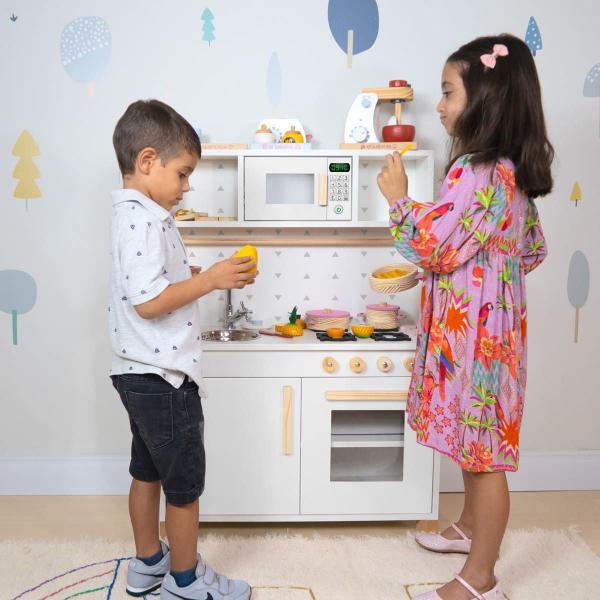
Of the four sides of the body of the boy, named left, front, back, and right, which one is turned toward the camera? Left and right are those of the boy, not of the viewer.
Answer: right

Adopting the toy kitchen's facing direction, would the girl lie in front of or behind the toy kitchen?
in front

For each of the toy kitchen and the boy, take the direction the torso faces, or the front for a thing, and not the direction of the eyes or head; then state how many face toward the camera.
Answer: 1

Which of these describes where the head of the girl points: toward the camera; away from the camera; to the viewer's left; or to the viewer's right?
to the viewer's left

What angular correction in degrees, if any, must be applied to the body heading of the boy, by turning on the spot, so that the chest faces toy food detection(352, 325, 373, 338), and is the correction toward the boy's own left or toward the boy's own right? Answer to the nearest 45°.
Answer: approximately 45° to the boy's own left

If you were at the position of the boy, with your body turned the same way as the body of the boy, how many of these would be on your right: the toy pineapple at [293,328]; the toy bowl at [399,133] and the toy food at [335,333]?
0

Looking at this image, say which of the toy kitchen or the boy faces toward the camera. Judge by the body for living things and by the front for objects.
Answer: the toy kitchen

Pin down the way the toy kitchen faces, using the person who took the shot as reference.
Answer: facing the viewer

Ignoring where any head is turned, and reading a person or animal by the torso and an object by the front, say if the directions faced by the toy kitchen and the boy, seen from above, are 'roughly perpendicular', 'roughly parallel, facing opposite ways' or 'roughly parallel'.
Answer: roughly perpendicular

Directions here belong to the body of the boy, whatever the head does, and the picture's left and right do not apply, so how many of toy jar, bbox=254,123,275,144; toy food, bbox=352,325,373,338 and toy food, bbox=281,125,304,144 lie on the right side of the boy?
0

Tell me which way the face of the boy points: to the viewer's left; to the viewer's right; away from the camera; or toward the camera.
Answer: to the viewer's right
